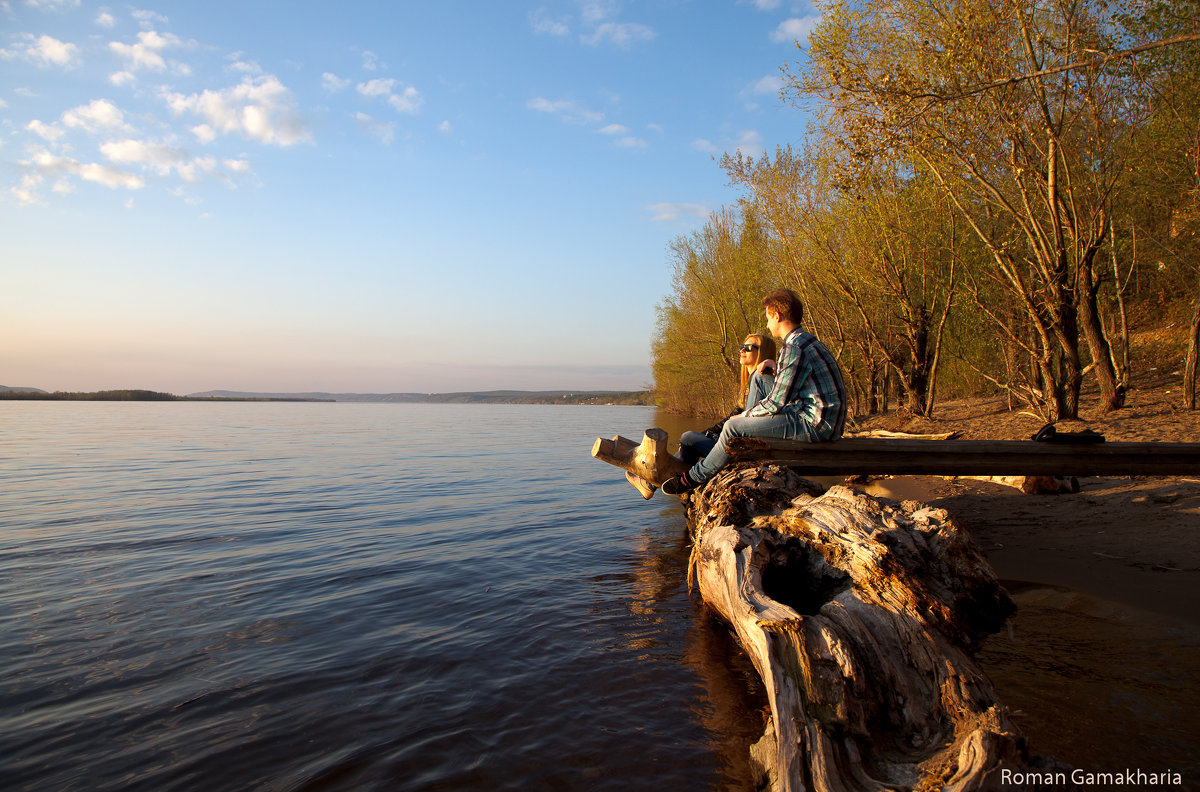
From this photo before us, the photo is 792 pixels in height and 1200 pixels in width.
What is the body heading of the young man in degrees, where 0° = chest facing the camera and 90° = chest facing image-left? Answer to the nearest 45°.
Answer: approximately 90°

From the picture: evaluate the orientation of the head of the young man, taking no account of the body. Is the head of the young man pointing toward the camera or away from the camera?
away from the camera

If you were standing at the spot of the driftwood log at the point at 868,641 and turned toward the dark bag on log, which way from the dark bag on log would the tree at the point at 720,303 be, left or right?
left

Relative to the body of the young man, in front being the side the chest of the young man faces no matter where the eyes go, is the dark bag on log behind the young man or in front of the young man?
behind

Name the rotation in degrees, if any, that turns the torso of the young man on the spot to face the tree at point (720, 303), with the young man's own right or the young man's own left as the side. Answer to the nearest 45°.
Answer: approximately 90° to the young man's own right

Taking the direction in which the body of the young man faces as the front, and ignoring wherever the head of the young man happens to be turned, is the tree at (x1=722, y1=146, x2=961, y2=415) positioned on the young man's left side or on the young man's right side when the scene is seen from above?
on the young man's right side

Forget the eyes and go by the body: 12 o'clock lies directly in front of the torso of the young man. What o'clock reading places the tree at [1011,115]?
The tree is roughly at 4 o'clock from the young man.
